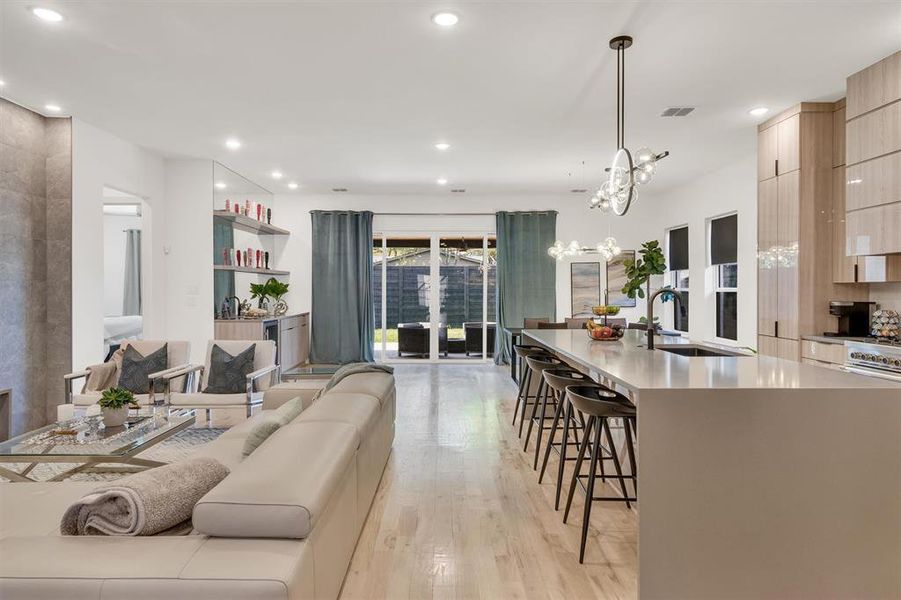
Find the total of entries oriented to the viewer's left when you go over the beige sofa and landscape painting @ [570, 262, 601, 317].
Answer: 1

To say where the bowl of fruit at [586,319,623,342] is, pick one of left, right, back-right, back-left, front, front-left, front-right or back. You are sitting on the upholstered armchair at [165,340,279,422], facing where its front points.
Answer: left

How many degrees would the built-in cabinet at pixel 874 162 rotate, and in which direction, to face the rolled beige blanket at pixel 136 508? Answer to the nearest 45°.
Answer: approximately 45° to its left

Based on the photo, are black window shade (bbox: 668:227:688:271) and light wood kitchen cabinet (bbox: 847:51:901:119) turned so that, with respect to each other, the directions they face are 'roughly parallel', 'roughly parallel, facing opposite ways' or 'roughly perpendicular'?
roughly parallel

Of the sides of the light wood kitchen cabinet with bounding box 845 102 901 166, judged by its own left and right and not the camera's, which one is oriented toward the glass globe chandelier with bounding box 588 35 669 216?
front

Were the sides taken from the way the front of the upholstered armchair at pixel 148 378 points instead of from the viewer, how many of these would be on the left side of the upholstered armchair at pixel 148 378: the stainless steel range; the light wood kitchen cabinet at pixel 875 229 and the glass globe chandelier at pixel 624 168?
3

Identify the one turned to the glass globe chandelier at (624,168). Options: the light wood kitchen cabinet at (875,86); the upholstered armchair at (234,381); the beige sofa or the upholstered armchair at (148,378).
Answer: the light wood kitchen cabinet

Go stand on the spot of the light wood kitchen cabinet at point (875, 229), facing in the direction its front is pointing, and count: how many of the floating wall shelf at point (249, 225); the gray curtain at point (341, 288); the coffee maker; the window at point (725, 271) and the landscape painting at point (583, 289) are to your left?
0

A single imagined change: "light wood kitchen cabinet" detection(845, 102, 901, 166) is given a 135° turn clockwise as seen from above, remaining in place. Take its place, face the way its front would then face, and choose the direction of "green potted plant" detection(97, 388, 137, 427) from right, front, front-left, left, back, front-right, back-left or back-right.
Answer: back-left

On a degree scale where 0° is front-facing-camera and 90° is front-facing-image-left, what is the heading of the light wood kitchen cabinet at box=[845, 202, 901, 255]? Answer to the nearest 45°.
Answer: approximately 45°

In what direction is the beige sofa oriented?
to the viewer's left

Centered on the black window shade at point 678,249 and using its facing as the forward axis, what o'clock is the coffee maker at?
The coffee maker is roughly at 10 o'clock from the black window shade.

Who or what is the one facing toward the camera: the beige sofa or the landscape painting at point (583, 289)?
the landscape painting

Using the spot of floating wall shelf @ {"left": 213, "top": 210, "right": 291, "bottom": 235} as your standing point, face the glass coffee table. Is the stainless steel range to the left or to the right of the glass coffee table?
left

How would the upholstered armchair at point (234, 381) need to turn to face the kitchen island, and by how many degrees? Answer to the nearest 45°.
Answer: approximately 90° to its left

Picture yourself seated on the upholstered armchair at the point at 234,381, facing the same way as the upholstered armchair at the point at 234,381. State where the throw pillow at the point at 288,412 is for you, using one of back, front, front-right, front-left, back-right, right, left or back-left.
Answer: front-left

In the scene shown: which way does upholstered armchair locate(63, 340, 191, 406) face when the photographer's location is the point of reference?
facing the viewer and to the left of the viewer

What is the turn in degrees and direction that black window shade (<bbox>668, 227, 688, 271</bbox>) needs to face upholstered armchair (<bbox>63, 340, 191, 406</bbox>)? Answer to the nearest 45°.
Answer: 0° — it already faces it

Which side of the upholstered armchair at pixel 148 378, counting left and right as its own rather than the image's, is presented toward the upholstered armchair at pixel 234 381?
left

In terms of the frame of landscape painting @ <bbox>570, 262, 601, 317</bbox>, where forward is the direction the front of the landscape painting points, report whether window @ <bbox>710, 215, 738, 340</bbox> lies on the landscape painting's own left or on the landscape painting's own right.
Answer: on the landscape painting's own left

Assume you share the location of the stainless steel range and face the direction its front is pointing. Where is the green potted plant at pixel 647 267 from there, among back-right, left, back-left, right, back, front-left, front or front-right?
right

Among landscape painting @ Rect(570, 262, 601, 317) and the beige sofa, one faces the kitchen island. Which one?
the landscape painting
